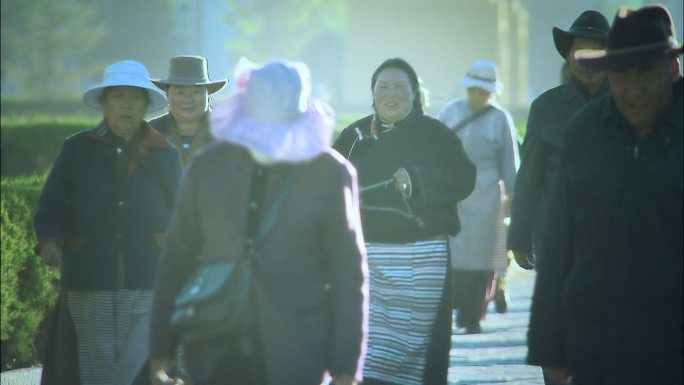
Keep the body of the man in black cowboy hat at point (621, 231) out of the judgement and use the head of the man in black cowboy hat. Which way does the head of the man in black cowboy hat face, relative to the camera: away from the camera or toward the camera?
toward the camera

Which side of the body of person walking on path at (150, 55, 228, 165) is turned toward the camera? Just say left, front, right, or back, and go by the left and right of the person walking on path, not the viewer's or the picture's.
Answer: front

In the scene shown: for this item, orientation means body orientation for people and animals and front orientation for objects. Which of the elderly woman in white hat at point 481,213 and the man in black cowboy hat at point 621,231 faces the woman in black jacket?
the elderly woman in white hat

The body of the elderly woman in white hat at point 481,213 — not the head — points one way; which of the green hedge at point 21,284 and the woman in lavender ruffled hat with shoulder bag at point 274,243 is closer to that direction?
the woman in lavender ruffled hat with shoulder bag

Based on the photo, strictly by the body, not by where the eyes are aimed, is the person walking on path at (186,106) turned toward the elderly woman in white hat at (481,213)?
no

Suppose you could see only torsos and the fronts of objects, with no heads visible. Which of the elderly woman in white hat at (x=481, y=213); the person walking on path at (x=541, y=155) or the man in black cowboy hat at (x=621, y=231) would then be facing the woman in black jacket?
the elderly woman in white hat

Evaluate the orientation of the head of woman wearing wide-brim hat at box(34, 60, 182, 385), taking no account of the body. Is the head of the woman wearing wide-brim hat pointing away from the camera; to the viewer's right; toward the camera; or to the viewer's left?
toward the camera

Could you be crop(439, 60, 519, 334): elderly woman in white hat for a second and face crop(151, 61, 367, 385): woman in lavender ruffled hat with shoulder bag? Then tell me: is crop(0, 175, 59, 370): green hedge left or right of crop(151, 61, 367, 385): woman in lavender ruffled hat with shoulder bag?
right

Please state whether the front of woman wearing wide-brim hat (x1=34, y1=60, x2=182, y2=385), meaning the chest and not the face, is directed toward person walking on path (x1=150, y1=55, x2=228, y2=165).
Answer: no

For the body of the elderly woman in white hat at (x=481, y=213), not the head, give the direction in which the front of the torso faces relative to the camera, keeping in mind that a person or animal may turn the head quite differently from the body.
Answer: toward the camera

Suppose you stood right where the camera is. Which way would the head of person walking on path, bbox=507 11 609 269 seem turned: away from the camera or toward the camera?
toward the camera

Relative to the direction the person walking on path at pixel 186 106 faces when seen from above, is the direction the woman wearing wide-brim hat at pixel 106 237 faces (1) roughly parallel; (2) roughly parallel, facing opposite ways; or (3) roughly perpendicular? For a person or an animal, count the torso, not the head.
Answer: roughly parallel
